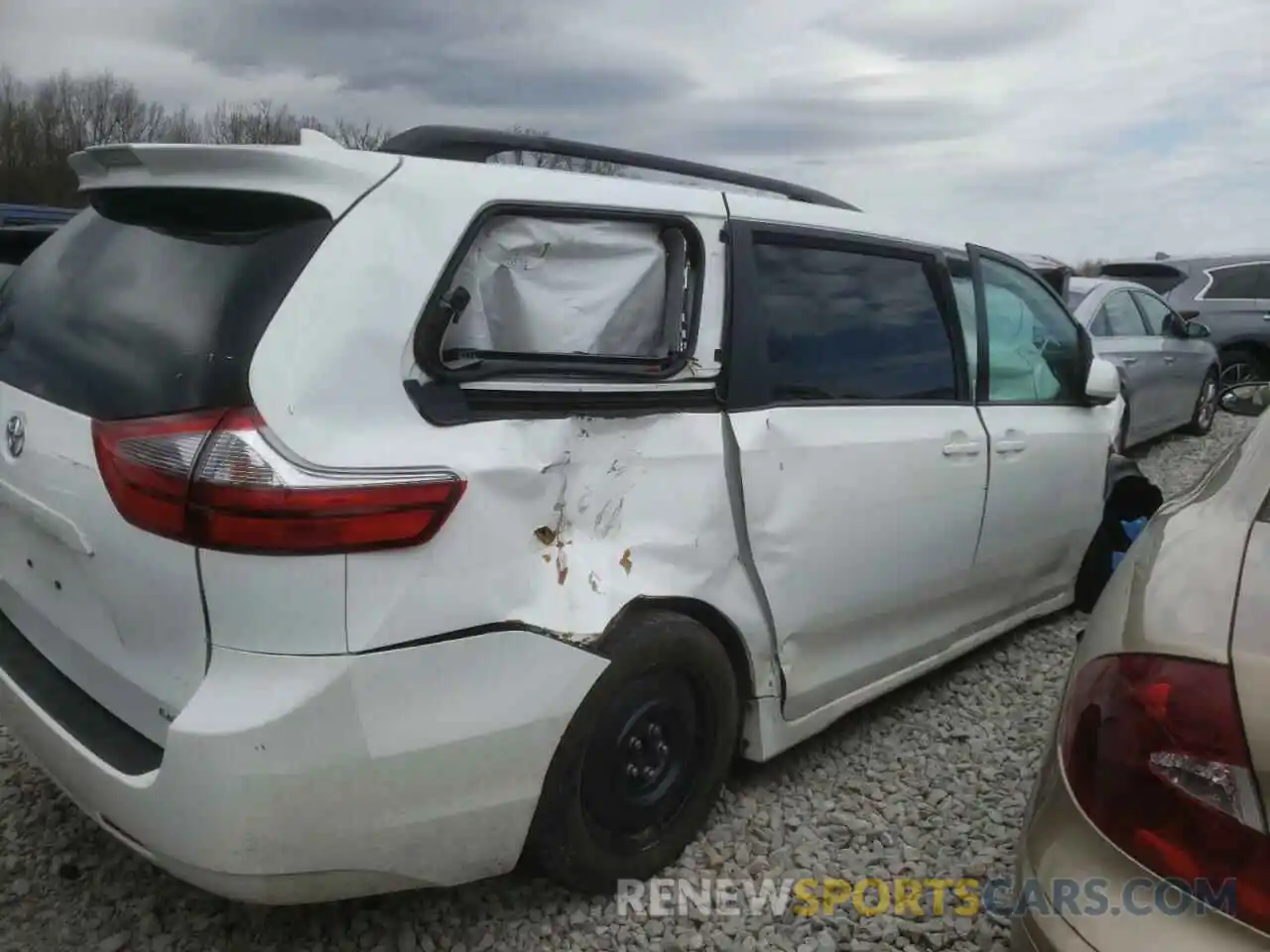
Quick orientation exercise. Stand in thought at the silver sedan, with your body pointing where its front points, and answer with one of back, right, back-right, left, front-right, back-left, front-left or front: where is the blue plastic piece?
back-right

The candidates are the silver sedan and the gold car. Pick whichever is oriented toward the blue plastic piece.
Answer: the gold car

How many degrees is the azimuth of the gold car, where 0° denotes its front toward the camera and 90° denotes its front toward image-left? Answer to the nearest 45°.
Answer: approximately 180°

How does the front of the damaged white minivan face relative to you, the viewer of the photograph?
facing away from the viewer and to the right of the viewer

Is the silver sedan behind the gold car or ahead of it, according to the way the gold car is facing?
ahead

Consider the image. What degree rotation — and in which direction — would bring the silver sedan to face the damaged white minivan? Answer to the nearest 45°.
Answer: approximately 135° to its right

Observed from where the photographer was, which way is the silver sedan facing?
facing away from the viewer and to the right of the viewer

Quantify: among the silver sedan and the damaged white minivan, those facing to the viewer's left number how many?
0

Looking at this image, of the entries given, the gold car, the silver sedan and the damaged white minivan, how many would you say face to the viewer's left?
0

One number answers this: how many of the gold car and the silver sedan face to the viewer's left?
0

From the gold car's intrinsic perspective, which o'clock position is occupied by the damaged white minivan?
The damaged white minivan is roughly at 9 o'clock from the gold car.
